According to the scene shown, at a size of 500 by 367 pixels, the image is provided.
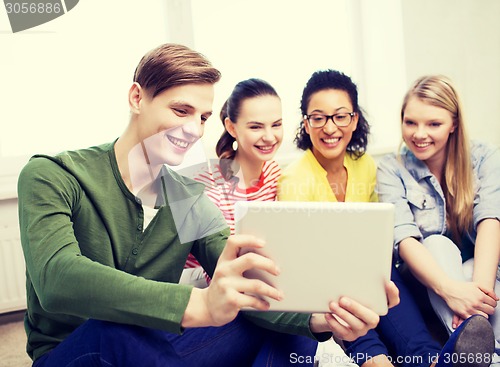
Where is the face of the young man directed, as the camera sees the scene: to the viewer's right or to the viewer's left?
to the viewer's right

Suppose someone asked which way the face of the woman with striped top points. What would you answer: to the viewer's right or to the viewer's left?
to the viewer's right

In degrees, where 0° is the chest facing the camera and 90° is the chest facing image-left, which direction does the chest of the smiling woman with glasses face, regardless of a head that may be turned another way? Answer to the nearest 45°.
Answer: approximately 0°
